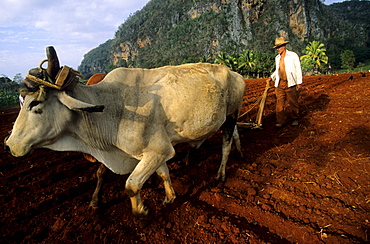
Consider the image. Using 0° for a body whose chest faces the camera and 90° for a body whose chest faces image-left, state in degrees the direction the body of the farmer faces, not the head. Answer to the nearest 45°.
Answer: approximately 45°

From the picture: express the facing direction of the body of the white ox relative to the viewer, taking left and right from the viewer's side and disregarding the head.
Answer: facing the viewer and to the left of the viewer

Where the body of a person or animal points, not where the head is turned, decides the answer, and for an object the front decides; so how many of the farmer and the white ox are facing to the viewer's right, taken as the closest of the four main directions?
0

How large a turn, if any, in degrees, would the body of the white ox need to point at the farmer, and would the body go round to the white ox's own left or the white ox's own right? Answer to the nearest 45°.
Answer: approximately 180°

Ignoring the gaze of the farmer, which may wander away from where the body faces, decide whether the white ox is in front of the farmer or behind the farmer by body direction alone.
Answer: in front

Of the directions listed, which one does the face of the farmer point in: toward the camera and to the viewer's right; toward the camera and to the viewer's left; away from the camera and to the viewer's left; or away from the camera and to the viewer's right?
toward the camera and to the viewer's left
